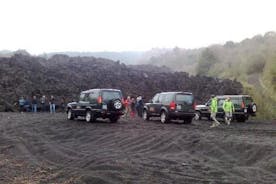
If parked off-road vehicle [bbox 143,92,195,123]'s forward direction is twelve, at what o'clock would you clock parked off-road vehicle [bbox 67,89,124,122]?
parked off-road vehicle [bbox 67,89,124,122] is roughly at 10 o'clock from parked off-road vehicle [bbox 143,92,195,123].

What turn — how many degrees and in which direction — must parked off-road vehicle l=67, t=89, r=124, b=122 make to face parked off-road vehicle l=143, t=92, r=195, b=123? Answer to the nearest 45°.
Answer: approximately 135° to its right

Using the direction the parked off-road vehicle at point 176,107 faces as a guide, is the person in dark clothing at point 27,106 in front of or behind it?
in front

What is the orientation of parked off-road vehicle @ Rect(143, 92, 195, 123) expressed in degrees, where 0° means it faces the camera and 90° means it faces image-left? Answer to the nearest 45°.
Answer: approximately 135°

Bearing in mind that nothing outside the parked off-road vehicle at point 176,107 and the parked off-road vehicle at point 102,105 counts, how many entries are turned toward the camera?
0

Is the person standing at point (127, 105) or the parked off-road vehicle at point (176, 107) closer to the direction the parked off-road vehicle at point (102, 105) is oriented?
the person standing

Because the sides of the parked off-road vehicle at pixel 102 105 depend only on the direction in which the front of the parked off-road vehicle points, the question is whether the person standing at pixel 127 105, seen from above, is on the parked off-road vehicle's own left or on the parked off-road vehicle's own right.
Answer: on the parked off-road vehicle's own right

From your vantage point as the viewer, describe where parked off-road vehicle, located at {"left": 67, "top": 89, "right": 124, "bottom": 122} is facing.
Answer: facing away from the viewer and to the left of the viewer

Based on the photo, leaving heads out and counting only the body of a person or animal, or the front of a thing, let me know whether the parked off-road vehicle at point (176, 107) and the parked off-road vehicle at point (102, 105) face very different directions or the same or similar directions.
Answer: same or similar directions
